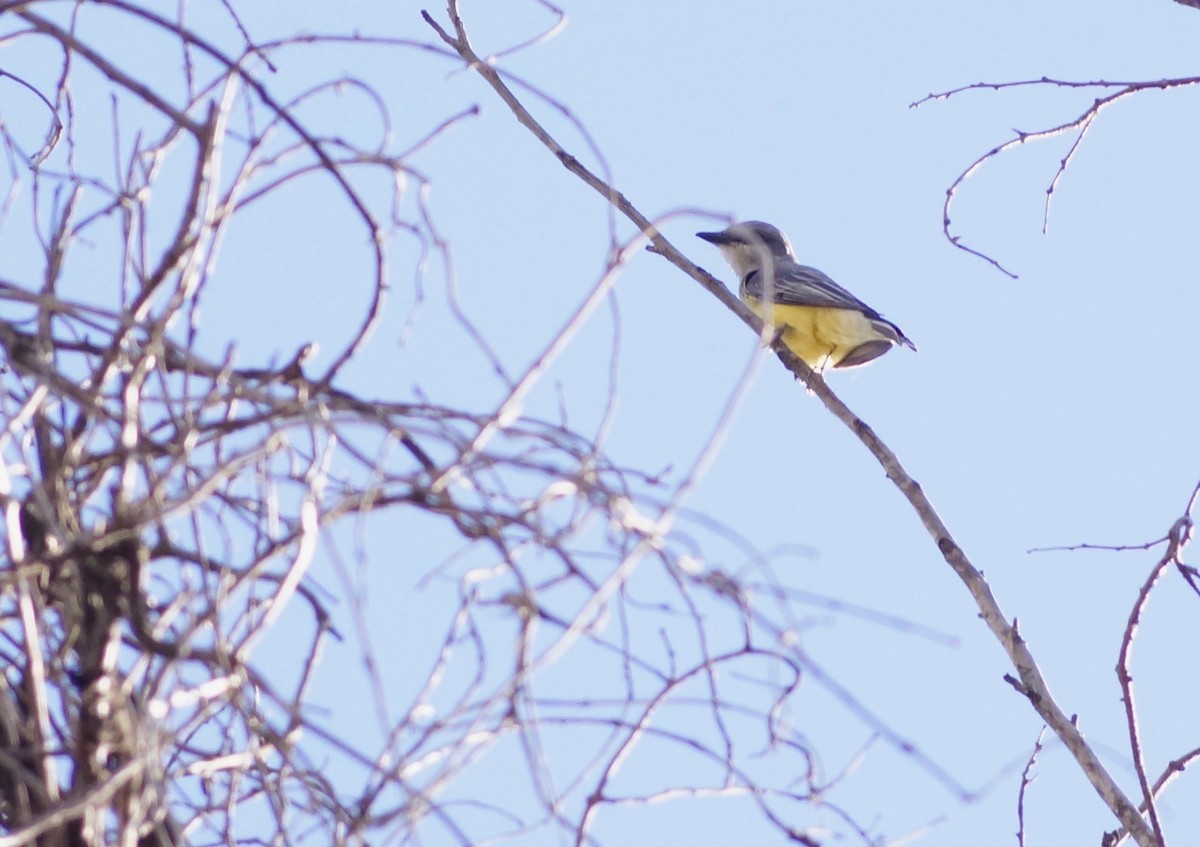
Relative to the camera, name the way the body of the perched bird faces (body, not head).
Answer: to the viewer's left
